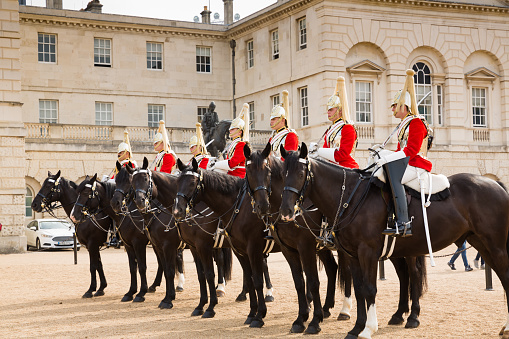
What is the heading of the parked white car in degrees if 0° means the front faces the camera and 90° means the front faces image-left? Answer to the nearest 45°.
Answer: approximately 315°

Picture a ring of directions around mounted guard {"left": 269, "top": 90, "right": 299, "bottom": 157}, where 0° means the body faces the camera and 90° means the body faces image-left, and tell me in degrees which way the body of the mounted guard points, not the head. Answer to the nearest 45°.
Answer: approximately 45°

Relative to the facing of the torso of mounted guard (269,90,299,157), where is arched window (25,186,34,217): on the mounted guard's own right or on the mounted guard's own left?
on the mounted guard's own right

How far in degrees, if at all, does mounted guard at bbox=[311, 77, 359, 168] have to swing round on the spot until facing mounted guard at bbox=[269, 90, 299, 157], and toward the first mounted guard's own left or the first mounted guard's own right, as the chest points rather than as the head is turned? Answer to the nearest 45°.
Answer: approximately 90° to the first mounted guard's own right

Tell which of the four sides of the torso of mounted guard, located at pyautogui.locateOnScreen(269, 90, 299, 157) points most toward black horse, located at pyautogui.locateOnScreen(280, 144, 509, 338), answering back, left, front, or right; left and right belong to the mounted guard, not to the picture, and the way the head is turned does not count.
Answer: left

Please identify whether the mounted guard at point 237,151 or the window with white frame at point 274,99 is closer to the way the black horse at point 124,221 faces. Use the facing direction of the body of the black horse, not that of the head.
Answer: the mounted guard
